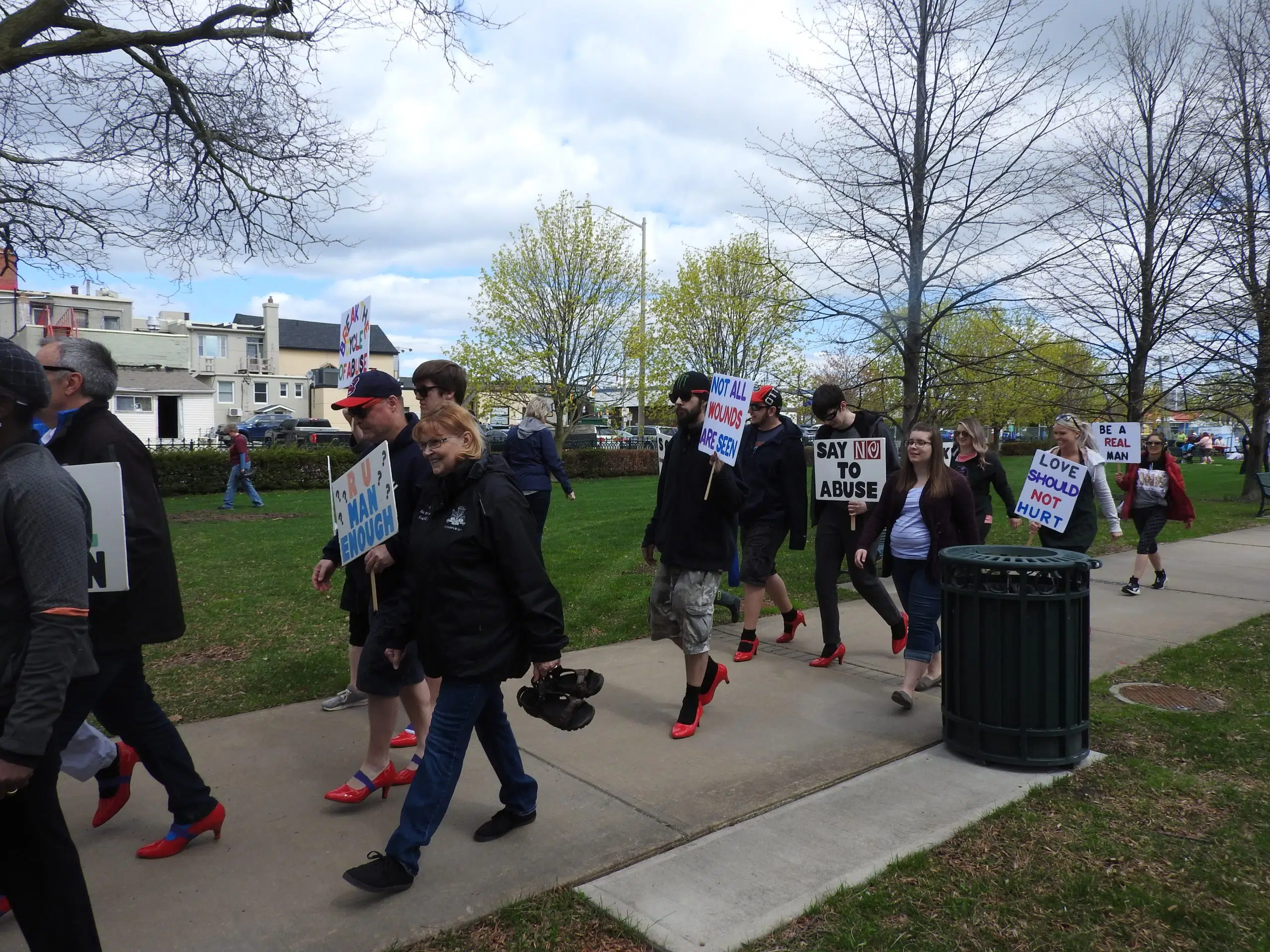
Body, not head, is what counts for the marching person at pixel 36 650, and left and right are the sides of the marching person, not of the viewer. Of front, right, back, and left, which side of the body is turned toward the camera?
left

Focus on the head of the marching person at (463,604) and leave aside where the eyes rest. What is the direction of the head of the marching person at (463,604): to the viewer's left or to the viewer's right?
to the viewer's left

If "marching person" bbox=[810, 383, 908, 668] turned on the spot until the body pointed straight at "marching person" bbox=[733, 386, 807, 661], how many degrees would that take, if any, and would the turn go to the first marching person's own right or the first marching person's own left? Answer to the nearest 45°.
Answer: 0° — they already face them

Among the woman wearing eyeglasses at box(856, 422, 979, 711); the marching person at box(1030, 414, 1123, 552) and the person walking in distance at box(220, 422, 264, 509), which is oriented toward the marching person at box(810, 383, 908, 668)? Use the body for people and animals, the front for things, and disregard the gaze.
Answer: the marching person at box(1030, 414, 1123, 552)

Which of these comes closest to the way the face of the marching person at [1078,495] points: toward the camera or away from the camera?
toward the camera

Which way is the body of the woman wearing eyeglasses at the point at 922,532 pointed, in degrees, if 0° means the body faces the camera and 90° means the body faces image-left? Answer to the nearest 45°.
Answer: approximately 45°

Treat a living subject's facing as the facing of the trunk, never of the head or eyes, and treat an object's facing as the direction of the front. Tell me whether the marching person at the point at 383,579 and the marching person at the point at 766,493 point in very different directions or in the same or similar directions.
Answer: same or similar directions

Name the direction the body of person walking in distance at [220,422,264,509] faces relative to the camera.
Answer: to the viewer's left

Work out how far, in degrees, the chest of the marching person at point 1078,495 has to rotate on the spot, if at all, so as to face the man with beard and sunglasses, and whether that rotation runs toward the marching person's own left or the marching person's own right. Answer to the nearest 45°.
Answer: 0° — they already face them

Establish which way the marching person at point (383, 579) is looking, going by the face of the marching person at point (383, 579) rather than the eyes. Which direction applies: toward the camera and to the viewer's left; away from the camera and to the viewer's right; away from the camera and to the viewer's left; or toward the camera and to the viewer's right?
toward the camera and to the viewer's left

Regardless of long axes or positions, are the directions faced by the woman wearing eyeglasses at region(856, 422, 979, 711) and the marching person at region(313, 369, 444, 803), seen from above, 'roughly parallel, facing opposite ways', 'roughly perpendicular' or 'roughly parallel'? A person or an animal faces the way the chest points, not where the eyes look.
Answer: roughly parallel

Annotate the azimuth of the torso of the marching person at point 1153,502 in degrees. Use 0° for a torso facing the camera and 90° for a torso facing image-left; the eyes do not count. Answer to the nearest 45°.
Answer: approximately 45°

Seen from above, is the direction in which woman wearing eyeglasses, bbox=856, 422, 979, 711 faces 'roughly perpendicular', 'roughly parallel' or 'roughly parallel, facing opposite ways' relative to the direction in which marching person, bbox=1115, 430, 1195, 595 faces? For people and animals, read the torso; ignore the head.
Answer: roughly parallel

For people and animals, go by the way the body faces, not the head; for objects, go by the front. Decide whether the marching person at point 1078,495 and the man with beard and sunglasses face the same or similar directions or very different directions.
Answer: same or similar directions

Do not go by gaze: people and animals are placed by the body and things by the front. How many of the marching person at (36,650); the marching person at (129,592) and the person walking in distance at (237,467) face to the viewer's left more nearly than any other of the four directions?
3

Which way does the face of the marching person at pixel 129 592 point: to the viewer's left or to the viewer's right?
to the viewer's left

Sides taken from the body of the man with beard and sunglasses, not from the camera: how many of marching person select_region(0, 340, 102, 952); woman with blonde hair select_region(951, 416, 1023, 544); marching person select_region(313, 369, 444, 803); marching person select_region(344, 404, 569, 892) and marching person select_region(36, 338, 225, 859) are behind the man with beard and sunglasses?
1

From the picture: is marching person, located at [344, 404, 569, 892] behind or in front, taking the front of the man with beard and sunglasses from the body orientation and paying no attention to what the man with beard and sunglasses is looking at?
in front

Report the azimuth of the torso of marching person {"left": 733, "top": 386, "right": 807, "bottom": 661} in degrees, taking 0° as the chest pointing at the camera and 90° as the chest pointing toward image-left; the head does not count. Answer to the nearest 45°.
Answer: approximately 45°

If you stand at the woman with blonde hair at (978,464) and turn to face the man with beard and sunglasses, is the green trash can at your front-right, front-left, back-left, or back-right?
front-left
